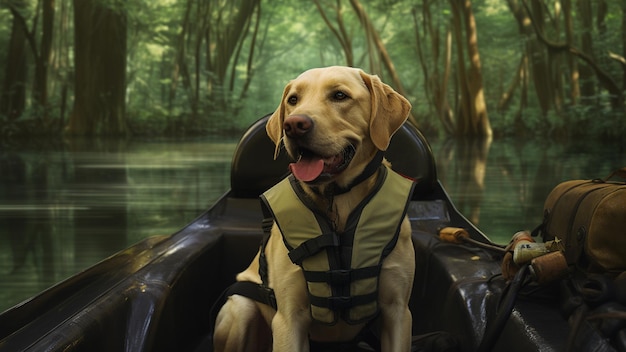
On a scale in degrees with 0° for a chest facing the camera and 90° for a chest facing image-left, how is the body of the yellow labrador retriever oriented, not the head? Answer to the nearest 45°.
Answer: approximately 0°

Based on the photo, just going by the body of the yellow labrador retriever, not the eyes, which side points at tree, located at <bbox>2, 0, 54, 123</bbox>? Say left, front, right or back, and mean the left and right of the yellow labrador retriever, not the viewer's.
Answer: back
